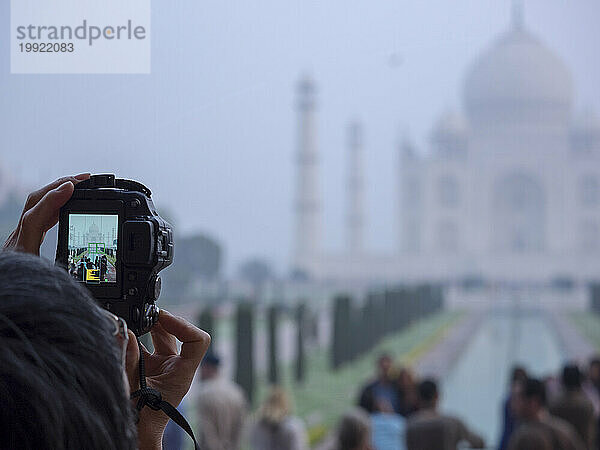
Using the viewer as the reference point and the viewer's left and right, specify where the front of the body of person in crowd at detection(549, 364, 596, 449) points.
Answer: facing away from the viewer

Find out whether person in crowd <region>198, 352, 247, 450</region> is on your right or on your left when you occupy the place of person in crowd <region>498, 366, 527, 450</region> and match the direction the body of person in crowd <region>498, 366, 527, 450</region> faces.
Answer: on your left

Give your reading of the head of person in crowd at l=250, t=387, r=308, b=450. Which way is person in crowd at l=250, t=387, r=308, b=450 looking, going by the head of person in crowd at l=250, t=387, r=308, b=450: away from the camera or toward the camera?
away from the camera

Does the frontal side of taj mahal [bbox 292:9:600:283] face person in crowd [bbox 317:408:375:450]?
yes

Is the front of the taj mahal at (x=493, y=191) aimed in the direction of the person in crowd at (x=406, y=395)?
yes

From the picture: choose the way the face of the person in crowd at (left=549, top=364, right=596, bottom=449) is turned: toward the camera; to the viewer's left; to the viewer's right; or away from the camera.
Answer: away from the camera

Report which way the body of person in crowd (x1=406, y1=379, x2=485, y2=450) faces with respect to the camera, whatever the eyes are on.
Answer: away from the camera

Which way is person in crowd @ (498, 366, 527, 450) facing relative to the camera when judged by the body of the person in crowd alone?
away from the camera

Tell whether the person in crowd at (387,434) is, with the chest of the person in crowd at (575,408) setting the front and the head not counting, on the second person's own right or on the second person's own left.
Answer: on the second person's own left

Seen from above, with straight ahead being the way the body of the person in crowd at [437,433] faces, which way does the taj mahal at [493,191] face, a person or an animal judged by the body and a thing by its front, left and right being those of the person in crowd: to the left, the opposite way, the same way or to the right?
the opposite way

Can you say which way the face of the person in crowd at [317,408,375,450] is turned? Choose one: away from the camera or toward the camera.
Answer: away from the camera
